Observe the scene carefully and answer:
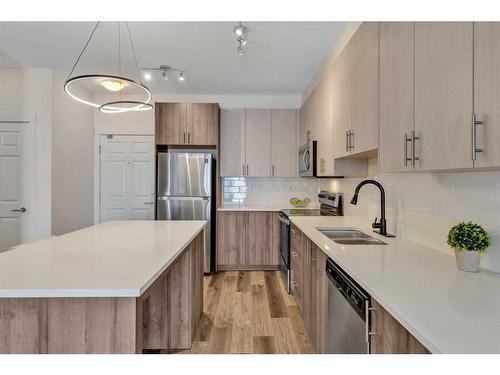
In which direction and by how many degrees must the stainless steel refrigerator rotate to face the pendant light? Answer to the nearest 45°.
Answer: approximately 45° to its right

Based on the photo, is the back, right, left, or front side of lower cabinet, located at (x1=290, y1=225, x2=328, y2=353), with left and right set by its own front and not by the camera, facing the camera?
left

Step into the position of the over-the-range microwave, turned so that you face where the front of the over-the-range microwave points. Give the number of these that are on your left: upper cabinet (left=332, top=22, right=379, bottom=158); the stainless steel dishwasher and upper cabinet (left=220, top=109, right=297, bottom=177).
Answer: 2

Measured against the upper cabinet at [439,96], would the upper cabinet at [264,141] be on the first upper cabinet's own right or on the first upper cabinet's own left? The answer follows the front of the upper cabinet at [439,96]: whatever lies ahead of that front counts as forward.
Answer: on the first upper cabinet's own right

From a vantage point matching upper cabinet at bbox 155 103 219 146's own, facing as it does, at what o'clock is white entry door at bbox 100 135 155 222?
The white entry door is roughly at 4 o'clock from the upper cabinet.

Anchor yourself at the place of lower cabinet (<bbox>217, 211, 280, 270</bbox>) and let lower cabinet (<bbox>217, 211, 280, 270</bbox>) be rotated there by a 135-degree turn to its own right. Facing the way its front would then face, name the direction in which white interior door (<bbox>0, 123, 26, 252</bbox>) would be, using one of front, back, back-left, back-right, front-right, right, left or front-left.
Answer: front-left
